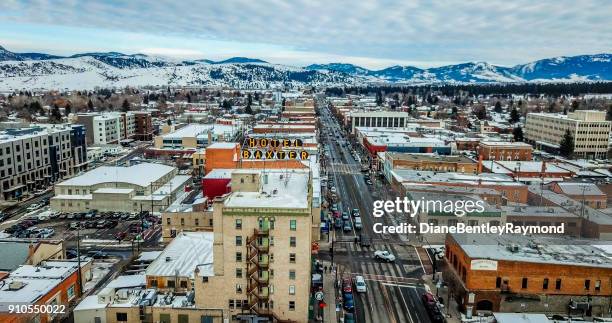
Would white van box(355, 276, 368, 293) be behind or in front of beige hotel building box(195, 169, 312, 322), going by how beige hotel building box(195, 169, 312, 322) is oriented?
in front

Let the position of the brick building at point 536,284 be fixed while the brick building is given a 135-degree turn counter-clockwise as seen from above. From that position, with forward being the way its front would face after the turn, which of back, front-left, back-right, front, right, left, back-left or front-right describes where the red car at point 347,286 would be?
back-right

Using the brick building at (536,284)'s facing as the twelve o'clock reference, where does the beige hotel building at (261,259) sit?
The beige hotel building is roughly at 11 o'clock from the brick building.

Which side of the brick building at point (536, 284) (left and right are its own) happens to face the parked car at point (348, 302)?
front

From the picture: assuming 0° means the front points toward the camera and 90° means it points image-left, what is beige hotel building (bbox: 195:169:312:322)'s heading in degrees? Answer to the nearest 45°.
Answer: approximately 270°

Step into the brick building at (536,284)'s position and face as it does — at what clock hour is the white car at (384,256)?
The white car is roughly at 1 o'clock from the brick building.

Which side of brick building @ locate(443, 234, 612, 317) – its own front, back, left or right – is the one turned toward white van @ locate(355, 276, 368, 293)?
front

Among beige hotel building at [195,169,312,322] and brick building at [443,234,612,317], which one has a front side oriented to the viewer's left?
the brick building

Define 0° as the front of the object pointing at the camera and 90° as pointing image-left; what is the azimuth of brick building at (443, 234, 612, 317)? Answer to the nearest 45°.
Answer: approximately 90°

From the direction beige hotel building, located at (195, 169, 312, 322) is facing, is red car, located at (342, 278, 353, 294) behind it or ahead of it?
ahead

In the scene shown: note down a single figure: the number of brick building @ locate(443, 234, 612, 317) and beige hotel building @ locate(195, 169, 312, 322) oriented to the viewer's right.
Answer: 1
